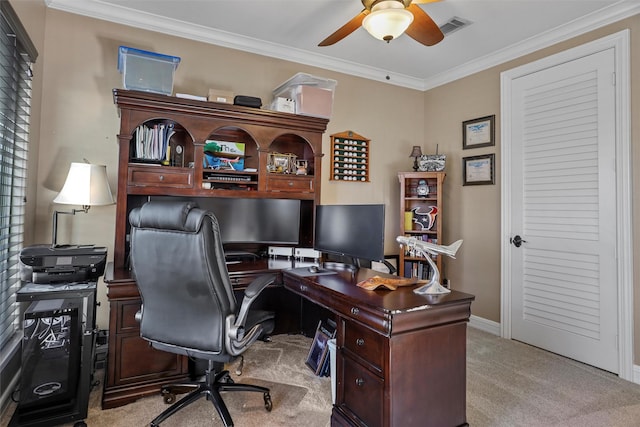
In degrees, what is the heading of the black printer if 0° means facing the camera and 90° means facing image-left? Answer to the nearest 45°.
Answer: approximately 0°

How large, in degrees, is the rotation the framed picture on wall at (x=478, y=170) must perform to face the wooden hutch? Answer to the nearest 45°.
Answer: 0° — it already faces it

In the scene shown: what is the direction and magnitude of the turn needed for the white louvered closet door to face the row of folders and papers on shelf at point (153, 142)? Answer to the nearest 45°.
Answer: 0° — it already faces it

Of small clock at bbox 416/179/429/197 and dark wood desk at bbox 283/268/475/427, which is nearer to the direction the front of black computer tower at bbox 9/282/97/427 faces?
the dark wood desk

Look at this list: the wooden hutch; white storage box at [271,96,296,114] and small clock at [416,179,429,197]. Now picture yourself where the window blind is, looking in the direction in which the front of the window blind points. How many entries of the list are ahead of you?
3

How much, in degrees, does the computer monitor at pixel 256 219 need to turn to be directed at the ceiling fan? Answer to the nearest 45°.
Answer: approximately 45° to its left

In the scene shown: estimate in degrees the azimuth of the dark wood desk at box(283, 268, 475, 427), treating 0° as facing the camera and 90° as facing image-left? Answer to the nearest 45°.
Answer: approximately 45°

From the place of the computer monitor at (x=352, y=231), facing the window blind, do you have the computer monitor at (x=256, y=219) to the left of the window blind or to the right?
right

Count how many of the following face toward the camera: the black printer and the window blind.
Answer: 1
